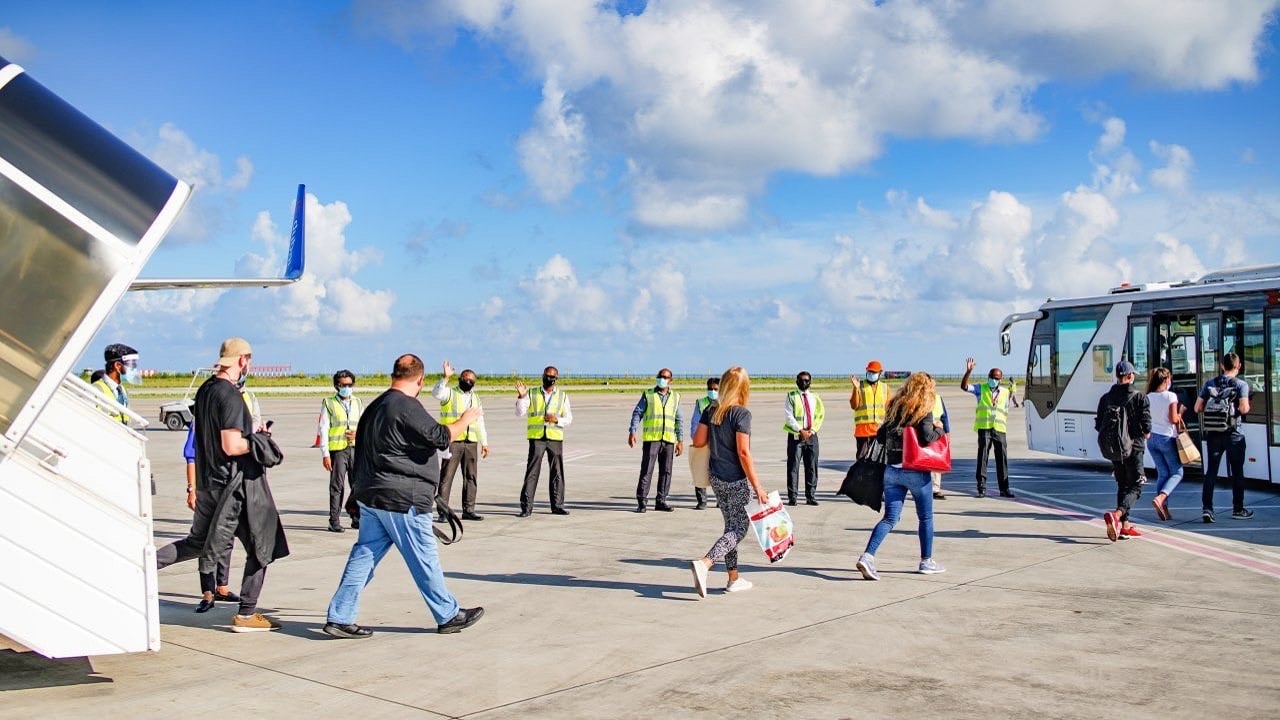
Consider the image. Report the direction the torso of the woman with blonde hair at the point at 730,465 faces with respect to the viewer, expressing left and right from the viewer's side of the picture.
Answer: facing away from the viewer and to the right of the viewer

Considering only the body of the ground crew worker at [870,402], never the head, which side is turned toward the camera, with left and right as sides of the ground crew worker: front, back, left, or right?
front

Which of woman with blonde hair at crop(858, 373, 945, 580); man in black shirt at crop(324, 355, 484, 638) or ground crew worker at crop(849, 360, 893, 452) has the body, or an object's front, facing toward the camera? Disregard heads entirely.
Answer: the ground crew worker

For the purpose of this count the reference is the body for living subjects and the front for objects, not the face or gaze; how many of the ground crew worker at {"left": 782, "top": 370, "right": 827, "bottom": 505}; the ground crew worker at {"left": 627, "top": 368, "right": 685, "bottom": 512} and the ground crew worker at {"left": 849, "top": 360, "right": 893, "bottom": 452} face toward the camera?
3

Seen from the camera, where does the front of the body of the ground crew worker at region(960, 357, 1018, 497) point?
toward the camera

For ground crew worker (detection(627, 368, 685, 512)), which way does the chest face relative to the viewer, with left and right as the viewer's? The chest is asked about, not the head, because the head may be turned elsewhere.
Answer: facing the viewer

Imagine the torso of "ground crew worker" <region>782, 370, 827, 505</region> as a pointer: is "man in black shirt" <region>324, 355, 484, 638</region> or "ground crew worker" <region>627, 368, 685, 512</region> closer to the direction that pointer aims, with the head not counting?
the man in black shirt

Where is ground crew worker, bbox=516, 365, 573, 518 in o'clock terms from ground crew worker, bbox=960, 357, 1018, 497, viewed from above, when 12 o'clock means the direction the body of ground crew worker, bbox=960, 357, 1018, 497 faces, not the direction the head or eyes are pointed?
ground crew worker, bbox=516, 365, 573, 518 is roughly at 2 o'clock from ground crew worker, bbox=960, 357, 1018, 497.

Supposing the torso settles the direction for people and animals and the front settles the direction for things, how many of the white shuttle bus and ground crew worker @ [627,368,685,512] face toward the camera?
1

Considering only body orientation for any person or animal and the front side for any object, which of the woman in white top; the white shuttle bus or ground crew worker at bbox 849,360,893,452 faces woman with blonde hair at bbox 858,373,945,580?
the ground crew worker

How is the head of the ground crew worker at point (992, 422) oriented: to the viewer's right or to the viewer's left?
to the viewer's left

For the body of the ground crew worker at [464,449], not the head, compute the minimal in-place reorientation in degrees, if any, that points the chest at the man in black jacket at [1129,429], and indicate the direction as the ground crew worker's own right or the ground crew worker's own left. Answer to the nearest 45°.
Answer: approximately 45° to the ground crew worker's own left

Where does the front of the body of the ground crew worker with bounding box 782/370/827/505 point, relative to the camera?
toward the camera

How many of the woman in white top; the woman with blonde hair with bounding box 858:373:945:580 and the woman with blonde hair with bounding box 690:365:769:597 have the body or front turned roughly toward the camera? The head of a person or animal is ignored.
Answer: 0

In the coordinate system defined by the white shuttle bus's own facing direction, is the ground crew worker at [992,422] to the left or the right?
on its left

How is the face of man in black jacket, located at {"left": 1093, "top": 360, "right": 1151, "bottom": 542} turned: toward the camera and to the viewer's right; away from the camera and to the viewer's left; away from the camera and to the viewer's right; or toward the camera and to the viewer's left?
away from the camera and to the viewer's right
